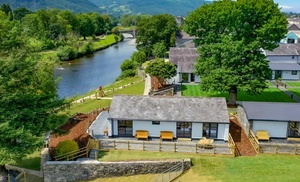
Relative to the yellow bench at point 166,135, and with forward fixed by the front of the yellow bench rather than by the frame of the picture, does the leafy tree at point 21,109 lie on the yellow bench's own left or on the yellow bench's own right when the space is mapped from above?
on the yellow bench's own right

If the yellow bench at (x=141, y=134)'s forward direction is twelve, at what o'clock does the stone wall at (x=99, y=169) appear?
The stone wall is roughly at 1 o'clock from the yellow bench.

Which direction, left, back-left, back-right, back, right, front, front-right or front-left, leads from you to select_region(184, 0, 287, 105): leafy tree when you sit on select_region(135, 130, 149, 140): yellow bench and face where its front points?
back-left

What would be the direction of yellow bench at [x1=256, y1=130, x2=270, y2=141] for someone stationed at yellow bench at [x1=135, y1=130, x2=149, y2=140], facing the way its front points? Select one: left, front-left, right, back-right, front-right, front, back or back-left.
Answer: left

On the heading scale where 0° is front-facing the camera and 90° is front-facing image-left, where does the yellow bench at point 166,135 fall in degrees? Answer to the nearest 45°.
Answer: approximately 0°

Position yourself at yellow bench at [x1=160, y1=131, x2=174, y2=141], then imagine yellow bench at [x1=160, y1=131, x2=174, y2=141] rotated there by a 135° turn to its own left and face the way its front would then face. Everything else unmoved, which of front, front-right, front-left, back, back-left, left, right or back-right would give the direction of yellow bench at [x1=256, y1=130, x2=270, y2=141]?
front-right

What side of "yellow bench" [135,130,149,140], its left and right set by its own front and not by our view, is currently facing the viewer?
front

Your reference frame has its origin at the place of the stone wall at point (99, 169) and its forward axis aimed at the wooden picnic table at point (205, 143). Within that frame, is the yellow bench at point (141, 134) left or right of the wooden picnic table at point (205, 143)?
left

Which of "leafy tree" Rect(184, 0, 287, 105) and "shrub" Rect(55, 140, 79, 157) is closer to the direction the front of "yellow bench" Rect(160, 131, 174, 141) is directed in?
the shrub

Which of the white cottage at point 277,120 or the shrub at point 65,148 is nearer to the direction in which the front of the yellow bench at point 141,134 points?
the shrub

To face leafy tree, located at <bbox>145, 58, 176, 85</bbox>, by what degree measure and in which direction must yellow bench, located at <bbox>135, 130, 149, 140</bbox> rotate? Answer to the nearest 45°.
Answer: approximately 180°

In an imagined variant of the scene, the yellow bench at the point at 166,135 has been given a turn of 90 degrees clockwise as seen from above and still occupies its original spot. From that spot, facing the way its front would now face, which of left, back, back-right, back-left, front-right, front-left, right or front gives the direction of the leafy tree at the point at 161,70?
right

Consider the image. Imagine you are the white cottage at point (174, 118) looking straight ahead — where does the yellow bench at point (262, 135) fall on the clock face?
The yellow bench is roughly at 9 o'clock from the white cottage.

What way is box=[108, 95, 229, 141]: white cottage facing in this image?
toward the camera

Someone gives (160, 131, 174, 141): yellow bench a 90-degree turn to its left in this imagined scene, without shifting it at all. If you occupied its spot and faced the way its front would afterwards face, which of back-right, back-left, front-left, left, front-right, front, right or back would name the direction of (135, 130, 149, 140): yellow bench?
back

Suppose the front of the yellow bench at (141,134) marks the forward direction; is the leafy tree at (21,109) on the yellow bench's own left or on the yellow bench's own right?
on the yellow bench's own right

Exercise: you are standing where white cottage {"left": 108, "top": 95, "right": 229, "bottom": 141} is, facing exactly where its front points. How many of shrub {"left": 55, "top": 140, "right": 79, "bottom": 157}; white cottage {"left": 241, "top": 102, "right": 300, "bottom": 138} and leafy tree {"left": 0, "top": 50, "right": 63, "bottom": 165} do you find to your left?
1
